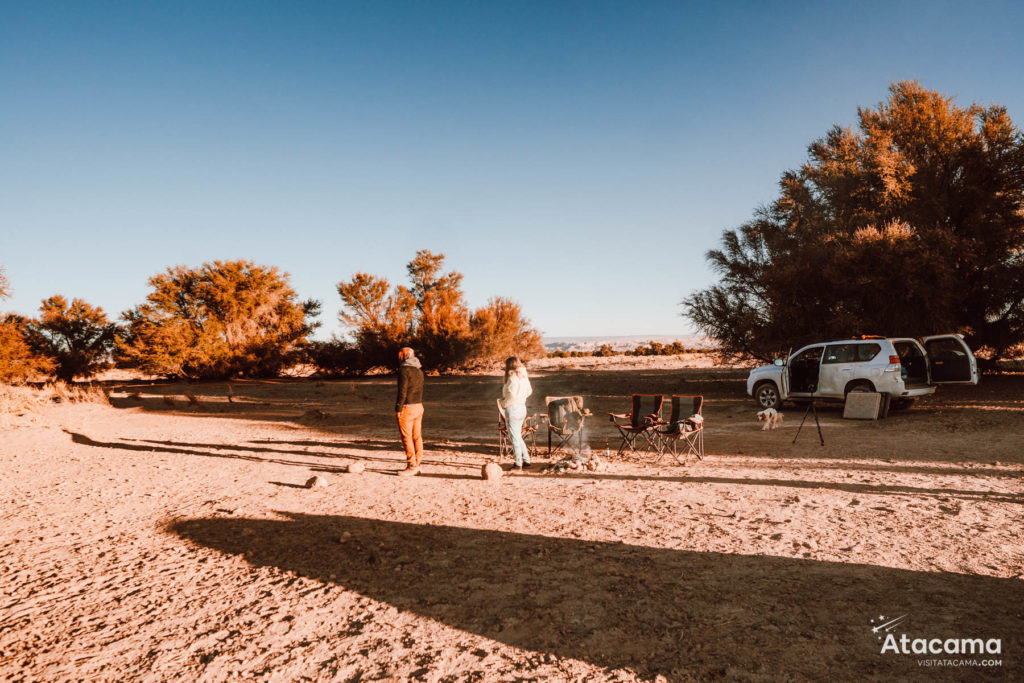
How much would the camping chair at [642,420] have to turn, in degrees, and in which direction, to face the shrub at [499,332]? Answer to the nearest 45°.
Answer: approximately 135° to its right

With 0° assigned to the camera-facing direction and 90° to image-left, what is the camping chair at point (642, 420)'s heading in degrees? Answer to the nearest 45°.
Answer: approximately 45°

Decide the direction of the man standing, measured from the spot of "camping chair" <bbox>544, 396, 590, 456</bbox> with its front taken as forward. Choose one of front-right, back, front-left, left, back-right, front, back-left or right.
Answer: front-right

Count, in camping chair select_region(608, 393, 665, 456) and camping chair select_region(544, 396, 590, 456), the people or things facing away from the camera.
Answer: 0

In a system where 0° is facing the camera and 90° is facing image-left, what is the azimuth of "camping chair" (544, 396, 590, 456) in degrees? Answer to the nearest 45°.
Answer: approximately 0°

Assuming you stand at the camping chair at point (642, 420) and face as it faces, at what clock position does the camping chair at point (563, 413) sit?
the camping chair at point (563, 413) is roughly at 1 o'clock from the camping chair at point (642, 420).

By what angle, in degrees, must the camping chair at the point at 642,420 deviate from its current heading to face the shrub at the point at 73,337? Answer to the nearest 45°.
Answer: approximately 90° to its right

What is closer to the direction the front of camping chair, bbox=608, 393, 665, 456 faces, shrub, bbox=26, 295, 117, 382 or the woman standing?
the woman standing
